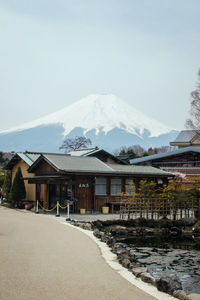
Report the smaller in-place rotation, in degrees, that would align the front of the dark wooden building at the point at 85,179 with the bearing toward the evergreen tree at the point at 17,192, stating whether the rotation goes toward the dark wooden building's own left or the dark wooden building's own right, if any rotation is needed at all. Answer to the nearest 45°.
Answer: approximately 90° to the dark wooden building's own right

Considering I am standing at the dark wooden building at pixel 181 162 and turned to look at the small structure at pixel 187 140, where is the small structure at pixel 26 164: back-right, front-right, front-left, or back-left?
back-left

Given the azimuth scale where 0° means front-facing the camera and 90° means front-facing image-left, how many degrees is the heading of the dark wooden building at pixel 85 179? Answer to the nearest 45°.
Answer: approximately 45°

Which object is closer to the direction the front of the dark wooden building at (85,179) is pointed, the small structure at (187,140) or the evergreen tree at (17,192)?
the evergreen tree

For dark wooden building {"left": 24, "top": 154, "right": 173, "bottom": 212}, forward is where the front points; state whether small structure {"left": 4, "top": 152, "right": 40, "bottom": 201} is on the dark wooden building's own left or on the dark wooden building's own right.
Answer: on the dark wooden building's own right

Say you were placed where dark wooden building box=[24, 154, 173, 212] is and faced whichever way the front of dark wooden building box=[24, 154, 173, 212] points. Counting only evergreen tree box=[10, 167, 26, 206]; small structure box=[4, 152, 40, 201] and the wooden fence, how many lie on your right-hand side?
2

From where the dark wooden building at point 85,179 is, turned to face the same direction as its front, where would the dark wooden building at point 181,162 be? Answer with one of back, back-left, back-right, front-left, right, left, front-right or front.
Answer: back

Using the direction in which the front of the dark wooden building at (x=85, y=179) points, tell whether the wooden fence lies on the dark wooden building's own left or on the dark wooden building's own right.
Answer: on the dark wooden building's own left

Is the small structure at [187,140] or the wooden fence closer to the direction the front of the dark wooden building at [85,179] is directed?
the wooden fence

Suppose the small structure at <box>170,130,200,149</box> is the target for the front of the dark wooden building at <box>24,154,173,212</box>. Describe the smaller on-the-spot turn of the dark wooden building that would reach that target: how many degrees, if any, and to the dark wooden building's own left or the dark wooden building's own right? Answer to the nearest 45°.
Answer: approximately 180°
